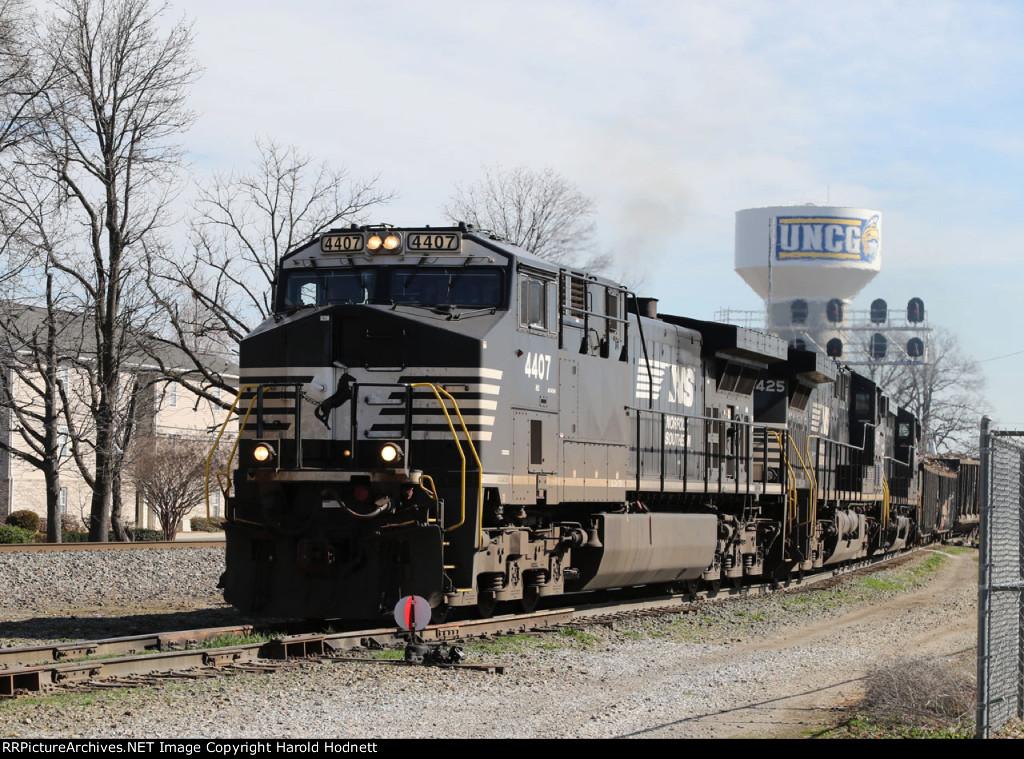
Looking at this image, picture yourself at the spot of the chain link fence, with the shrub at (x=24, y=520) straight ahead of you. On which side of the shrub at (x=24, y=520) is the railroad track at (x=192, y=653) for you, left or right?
left

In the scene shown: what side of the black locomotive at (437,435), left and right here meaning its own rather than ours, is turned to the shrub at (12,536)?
right

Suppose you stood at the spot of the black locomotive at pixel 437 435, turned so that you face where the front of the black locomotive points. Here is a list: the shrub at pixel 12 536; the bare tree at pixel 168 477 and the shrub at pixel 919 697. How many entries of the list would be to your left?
1

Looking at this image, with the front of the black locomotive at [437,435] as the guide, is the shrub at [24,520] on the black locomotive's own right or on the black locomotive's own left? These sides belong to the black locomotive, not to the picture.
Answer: on the black locomotive's own right

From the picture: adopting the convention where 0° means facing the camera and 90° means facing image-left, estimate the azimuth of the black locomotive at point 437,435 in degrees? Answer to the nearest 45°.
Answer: approximately 45°

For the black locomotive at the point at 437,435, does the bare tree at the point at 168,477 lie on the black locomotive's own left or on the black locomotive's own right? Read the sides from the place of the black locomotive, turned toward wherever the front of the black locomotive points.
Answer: on the black locomotive's own right

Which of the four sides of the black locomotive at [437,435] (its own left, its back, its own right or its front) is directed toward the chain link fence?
left

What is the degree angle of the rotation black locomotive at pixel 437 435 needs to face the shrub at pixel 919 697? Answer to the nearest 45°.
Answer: approximately 90° to its left
